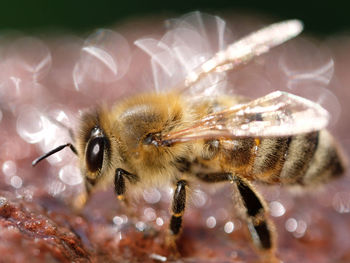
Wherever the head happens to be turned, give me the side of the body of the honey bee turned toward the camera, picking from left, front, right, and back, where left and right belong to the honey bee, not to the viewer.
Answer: left
